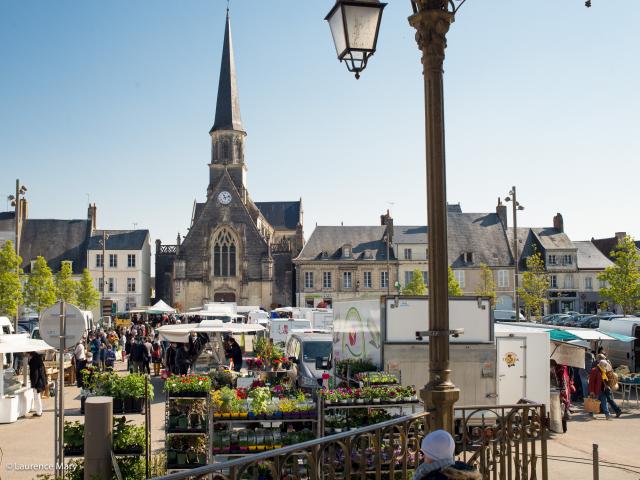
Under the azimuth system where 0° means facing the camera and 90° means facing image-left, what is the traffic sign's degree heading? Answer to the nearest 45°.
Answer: approximately 180°

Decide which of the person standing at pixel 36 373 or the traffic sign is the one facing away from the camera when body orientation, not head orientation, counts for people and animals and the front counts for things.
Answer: the traffic sign

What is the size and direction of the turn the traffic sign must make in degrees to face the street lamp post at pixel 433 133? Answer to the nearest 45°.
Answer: approximately 135° to its right

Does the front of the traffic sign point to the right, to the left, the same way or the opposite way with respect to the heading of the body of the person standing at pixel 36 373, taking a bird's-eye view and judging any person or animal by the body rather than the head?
to the right

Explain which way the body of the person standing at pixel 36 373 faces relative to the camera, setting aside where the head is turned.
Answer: to the viewer's left

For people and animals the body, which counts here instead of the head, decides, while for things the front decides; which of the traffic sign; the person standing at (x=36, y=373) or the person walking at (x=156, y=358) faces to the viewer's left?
the person standing at (x=36, y=373)
